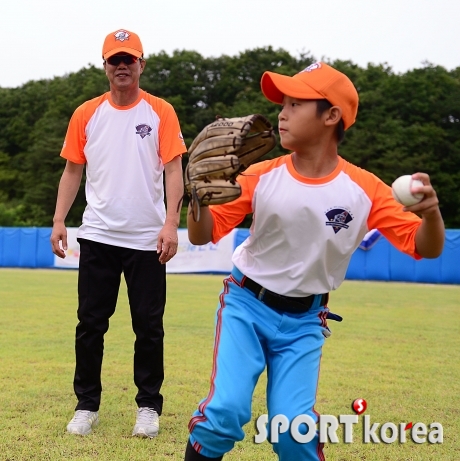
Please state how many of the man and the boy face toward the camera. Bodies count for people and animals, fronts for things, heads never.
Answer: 2

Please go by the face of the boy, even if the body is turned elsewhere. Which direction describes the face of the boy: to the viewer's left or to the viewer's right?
to the viewer's left

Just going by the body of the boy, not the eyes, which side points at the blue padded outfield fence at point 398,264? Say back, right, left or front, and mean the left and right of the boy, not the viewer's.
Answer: back

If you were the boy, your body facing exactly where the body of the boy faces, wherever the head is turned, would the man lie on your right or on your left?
on your right

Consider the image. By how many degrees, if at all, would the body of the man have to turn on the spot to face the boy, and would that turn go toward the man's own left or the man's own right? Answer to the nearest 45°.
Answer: approximately 45° to the man's own left

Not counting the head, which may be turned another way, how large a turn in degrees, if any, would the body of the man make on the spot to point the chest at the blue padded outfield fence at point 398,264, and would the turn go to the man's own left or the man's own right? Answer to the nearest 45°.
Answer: approximately 135° to the man's own left

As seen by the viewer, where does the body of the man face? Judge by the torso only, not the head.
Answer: toward the camera

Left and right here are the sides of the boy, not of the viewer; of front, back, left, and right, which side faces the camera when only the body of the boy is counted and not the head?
front

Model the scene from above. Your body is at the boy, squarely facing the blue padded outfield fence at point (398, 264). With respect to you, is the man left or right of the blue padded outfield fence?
left
